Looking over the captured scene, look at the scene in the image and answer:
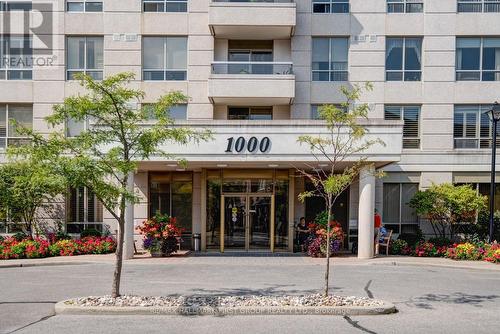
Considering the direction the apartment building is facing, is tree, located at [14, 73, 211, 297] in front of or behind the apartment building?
in front

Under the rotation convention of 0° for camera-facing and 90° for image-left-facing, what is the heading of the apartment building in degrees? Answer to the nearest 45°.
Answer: approximately 0°
